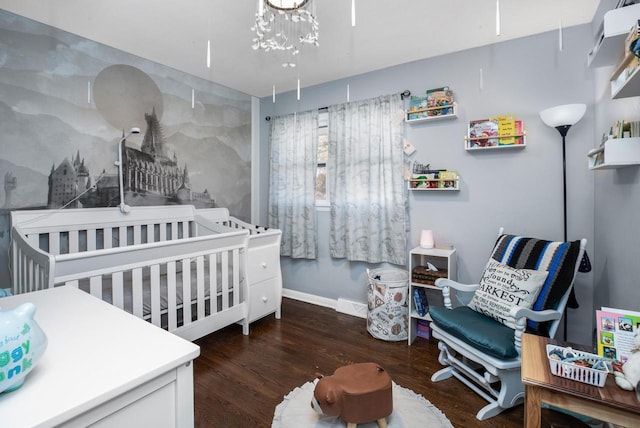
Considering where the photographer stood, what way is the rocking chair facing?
facing the viewer and to the left of the viewer

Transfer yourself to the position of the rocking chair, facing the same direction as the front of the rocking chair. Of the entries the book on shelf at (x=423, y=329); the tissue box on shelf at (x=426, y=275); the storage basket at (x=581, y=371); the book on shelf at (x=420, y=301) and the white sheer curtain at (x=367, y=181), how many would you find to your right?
4

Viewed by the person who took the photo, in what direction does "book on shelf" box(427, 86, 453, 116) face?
facing the viewer

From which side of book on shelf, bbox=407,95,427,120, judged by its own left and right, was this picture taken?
front

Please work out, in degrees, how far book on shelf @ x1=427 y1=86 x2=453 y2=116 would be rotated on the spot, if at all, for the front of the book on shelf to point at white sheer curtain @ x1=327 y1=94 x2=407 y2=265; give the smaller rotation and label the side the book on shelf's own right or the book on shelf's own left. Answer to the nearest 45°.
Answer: approximately 90° to the book on shelf's own right

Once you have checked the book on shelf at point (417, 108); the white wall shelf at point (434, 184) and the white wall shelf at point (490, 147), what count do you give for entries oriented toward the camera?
3

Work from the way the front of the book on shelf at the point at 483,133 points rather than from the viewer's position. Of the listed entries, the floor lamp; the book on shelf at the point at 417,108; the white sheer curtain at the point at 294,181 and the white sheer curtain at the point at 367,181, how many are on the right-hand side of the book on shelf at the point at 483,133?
3

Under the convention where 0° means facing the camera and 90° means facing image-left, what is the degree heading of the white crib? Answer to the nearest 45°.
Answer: approximately 315°

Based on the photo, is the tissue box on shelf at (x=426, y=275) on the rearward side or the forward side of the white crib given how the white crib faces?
on the forward side

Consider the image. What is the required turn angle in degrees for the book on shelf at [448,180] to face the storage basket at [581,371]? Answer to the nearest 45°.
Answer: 0° — it already faces it

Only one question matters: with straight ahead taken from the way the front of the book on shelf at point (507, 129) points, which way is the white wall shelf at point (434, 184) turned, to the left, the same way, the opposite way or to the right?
the same way
